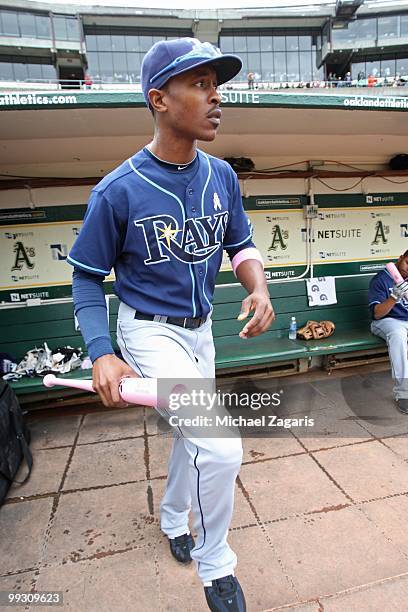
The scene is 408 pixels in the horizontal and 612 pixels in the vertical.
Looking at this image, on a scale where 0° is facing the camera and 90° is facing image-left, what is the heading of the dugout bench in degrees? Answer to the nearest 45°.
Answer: approximately 0°

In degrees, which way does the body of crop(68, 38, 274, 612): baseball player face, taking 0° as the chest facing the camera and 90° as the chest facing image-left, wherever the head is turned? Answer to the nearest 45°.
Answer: approximately 315°

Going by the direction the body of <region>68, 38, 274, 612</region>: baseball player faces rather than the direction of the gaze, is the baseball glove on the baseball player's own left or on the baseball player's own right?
on the baseball player's own left

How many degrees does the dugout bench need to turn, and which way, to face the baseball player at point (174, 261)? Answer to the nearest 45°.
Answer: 0° — it already faces them

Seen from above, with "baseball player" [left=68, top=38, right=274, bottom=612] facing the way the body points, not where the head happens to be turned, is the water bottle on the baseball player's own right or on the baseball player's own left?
on the baseball player's own left
